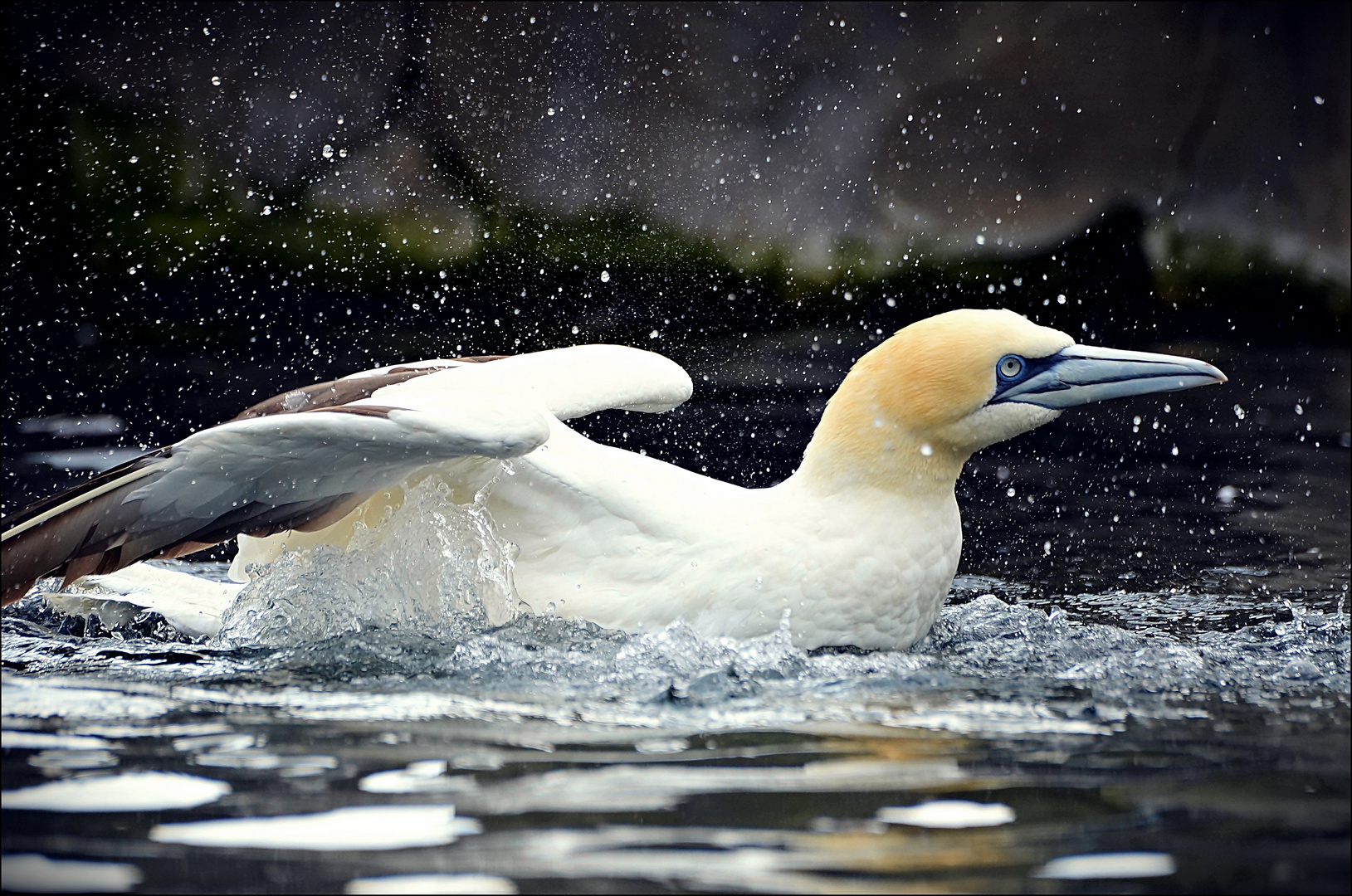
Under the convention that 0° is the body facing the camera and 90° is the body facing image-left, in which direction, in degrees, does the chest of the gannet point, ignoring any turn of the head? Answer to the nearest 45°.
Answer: approximately 270°
